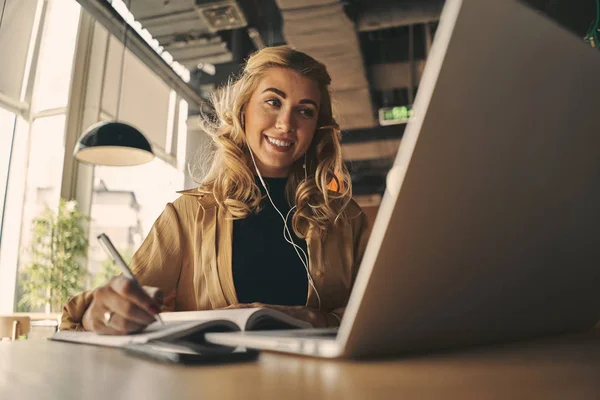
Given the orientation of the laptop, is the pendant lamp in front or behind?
in front

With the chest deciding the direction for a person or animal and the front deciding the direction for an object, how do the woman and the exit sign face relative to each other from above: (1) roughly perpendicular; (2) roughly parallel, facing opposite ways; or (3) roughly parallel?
roughly parallel

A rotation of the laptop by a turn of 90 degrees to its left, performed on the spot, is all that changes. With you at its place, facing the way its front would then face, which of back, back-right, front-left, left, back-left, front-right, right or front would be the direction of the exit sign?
back-right

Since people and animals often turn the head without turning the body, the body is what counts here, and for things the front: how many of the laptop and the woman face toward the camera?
1

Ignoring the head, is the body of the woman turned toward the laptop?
yes

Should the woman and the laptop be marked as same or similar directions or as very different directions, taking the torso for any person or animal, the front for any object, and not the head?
very different directions

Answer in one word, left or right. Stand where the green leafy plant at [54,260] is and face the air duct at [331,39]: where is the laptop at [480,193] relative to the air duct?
right

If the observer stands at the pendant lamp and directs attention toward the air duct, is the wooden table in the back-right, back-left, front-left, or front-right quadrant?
back-right

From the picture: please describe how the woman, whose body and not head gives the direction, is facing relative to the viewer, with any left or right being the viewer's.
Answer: facing the viewer

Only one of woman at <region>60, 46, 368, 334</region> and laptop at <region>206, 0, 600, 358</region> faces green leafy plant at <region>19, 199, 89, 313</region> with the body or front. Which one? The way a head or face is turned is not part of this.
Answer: the laptop

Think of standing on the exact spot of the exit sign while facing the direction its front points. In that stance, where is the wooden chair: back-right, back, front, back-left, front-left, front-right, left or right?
front-right

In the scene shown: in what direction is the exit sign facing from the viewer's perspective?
toward the camera

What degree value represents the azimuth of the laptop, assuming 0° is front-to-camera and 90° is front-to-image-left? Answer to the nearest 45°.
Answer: approximately 135°

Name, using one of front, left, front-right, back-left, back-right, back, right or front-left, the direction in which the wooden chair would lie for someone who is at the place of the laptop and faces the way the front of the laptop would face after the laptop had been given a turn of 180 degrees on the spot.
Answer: back

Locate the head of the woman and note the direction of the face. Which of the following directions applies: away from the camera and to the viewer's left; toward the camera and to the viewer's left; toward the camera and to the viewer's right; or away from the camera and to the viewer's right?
toward the camera and to the viewer's right

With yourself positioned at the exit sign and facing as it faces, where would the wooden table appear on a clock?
The wooden table is roughly at 12 o'clock from the exit sign.

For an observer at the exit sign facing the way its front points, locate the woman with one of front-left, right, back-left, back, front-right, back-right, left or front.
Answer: front

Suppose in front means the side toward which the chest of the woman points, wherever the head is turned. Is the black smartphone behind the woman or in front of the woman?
in front
